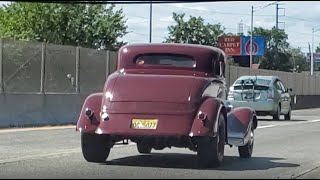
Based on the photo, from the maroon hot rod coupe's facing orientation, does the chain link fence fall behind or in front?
in front

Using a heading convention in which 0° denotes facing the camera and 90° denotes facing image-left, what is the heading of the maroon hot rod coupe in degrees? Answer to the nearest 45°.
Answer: approximately 180°

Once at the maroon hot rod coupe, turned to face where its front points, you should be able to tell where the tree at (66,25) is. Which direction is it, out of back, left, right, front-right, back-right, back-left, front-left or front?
front
